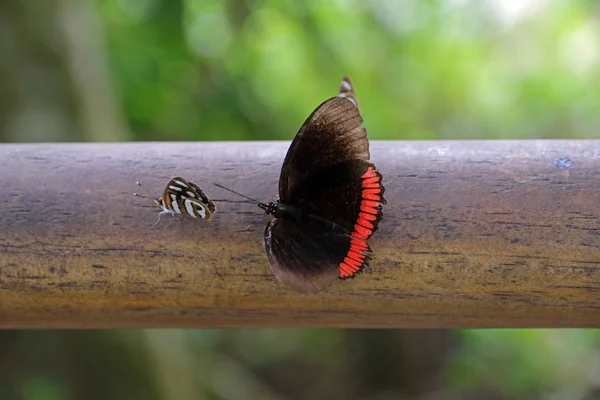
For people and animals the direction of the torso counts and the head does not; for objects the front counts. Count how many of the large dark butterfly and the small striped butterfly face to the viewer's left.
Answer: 2

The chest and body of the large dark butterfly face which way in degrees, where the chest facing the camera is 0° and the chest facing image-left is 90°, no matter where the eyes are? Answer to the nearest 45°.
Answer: approximately 90°

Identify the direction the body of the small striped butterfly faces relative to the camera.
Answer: to the viewer's left
